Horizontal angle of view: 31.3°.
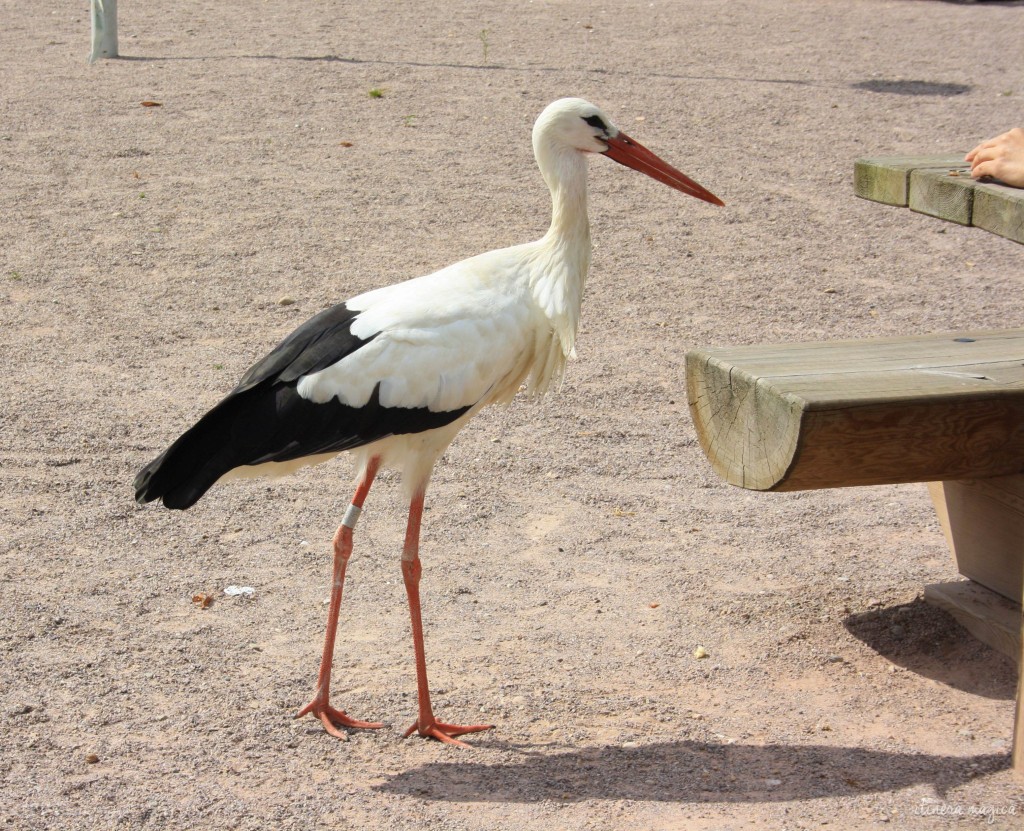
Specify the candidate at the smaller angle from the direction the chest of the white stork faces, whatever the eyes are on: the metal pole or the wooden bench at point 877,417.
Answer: the wooden bench

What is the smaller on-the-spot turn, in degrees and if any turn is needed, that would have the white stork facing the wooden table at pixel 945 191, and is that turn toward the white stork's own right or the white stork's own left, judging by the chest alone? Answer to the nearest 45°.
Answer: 0° — it already faces it

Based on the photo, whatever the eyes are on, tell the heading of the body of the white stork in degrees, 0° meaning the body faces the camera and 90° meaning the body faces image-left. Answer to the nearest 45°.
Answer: approximately 270°

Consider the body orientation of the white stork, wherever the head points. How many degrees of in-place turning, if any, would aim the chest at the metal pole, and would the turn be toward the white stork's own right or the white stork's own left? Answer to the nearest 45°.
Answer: approximately 90° to the white stork's own left

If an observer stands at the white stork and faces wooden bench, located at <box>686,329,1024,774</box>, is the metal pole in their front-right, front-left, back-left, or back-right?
back-left

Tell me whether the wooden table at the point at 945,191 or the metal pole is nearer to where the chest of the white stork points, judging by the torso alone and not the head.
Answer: the wooden table
